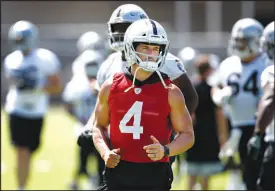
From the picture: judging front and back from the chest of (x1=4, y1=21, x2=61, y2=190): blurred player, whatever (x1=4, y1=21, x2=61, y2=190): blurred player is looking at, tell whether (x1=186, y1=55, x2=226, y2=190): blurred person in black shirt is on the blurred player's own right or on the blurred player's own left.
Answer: on the blurred player's own left

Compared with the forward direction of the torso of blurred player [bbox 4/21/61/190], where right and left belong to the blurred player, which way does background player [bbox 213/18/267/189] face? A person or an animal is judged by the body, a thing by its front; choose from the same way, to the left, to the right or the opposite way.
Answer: the same way

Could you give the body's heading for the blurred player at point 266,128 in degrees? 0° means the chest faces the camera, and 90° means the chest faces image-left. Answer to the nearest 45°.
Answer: approximately 45°

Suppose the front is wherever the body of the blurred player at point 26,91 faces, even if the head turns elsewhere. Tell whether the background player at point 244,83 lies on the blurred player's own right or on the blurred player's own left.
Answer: on the blurred player's own left

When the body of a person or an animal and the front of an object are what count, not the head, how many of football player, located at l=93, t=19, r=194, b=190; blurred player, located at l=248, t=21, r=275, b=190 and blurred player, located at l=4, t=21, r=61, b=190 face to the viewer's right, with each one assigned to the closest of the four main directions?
0

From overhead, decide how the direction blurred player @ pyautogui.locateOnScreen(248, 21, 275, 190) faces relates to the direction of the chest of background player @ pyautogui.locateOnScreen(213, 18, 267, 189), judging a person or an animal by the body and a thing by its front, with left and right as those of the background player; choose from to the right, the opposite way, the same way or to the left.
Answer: the same way

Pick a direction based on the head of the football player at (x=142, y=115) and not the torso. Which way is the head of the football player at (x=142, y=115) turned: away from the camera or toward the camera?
toward the camera

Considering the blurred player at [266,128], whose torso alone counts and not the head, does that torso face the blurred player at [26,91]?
no

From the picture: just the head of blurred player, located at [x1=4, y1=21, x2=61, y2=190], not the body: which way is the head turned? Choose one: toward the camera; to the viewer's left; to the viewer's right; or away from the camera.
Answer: toward the camera

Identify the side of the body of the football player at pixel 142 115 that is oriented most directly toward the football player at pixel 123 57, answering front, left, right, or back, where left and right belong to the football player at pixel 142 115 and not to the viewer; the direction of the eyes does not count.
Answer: back

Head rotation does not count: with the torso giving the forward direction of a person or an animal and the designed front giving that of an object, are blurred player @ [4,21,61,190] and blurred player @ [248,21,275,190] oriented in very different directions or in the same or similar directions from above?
same or similar directions

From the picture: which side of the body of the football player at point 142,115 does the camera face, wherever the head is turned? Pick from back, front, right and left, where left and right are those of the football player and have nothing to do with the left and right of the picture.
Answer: front

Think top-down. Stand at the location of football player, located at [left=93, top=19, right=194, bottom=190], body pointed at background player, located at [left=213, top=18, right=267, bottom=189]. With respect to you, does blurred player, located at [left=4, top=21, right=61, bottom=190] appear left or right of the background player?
left

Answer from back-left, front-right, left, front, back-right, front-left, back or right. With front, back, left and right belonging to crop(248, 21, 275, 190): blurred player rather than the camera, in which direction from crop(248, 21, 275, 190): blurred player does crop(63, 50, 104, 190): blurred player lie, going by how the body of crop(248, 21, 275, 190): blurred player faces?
right

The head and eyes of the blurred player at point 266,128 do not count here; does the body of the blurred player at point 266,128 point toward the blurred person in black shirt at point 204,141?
no

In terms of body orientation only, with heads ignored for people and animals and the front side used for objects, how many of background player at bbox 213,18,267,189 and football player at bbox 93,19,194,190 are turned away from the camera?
0

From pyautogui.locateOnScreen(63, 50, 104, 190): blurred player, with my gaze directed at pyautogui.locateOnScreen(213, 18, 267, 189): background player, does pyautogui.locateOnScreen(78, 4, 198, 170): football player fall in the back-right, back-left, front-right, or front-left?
front-right

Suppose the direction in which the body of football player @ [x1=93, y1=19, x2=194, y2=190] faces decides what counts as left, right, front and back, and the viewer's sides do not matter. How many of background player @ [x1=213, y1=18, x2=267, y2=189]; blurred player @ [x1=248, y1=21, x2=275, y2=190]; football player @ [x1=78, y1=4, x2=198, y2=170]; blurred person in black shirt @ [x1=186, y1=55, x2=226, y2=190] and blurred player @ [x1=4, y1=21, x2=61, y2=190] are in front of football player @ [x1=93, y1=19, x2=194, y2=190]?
0
